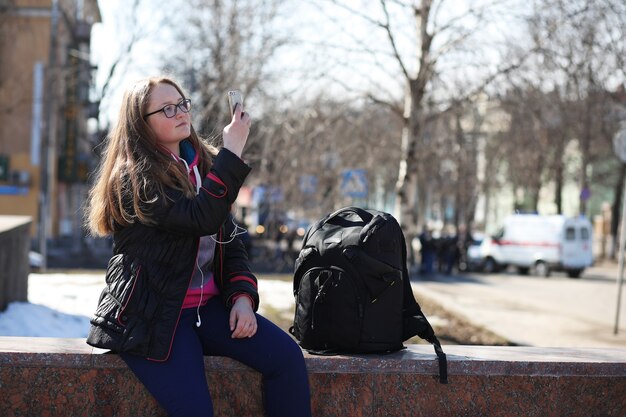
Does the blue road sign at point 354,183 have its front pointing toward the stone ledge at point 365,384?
yes

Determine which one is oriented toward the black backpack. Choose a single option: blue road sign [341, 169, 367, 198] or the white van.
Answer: the blue road sign

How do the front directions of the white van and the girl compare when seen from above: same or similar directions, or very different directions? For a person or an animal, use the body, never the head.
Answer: very different directions

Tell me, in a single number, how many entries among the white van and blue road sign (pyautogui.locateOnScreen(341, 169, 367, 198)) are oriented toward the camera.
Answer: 1

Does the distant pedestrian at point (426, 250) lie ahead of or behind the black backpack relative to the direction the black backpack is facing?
behind

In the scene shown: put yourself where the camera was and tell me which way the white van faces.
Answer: facing away from the viewer and to the left of the viewer

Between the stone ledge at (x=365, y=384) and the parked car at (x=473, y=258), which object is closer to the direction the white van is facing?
the parked car

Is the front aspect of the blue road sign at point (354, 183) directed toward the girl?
yes

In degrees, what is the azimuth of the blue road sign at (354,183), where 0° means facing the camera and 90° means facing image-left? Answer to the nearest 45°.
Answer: approximately 0°

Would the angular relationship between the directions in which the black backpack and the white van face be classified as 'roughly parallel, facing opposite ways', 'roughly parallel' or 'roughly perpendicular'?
roughly perpendicular

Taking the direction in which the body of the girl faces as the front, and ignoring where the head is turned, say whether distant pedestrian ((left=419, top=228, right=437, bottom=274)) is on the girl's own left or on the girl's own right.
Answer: on the girl's own left

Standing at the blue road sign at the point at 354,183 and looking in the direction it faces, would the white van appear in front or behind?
behind
